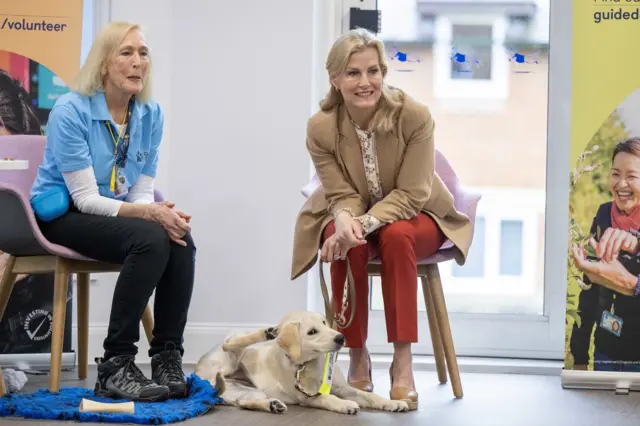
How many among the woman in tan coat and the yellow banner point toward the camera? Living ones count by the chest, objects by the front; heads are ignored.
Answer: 2

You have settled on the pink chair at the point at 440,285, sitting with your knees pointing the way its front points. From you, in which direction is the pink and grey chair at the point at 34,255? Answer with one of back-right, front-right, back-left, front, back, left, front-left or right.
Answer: right

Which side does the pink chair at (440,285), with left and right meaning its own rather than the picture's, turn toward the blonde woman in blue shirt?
right

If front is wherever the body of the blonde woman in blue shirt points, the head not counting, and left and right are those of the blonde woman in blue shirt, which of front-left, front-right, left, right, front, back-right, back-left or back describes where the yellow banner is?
front-left

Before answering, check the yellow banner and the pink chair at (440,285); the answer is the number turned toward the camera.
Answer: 2

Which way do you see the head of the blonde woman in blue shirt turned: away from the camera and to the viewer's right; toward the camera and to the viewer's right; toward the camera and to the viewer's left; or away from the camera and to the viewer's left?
toward the camera and to the viewer's right

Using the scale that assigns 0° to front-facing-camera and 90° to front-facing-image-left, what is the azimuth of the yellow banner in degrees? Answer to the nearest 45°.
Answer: approximately 0°

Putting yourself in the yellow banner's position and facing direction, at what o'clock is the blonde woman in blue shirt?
The blonde woman in blue shirt is roughly at 2 o'clock from the yellow banner.

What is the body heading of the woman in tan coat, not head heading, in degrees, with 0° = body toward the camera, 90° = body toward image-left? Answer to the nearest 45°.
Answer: approximately 0°

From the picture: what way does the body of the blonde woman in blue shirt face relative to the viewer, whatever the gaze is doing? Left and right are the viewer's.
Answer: facing the viewer and to the right of the viewer

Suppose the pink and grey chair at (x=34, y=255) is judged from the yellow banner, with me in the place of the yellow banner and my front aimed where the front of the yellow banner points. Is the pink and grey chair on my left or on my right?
on my right
